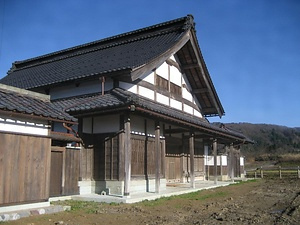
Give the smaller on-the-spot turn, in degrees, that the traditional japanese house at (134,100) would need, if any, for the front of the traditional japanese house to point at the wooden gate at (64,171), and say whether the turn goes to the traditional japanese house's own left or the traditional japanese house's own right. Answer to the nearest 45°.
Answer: approximately 90° to the traditional japanese house's own right

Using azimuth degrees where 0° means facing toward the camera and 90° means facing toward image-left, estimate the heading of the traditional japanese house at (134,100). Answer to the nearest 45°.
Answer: approximately 315°

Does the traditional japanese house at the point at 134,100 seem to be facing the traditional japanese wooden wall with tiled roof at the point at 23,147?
no

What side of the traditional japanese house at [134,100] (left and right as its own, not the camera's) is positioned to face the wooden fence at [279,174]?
left
